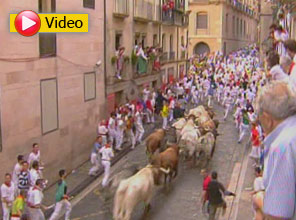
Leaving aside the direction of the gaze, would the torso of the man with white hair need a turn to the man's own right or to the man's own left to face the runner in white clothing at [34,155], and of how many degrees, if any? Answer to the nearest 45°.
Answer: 0° — they already face them

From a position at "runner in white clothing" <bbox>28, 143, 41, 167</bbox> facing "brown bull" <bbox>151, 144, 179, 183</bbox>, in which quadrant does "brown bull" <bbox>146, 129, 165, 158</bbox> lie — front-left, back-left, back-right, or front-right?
front-left

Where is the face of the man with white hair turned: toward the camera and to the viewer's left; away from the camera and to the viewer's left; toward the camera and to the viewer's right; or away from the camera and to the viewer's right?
away from the camera and to the viewer's left

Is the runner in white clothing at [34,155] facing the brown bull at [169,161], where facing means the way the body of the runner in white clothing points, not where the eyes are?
no

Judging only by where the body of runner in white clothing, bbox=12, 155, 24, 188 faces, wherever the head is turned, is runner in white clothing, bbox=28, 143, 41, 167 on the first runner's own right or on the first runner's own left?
on the first runner's own left

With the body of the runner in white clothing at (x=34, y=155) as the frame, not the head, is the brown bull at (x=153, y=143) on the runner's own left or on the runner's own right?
on the runner's own left

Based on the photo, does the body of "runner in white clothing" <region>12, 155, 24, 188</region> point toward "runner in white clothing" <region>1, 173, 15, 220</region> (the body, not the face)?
no

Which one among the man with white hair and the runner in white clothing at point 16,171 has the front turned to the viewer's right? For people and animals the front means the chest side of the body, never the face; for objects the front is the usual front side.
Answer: the runner in white clothing

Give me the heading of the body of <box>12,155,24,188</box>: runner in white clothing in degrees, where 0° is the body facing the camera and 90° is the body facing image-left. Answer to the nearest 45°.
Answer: approximately 270°

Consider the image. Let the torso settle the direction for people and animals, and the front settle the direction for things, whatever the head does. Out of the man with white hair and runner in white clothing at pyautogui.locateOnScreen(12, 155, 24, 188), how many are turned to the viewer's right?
1

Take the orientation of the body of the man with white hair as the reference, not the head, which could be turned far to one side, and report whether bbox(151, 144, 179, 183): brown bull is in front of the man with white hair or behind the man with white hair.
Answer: in front

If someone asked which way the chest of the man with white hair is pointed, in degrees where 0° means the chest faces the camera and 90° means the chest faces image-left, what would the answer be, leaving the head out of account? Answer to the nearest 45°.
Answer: approximately 135°

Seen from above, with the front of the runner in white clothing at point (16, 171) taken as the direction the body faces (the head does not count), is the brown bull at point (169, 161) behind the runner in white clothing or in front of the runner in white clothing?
in front
